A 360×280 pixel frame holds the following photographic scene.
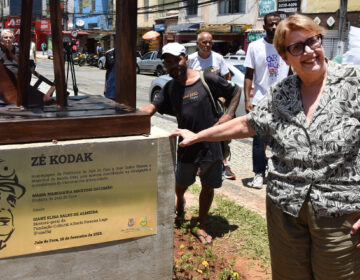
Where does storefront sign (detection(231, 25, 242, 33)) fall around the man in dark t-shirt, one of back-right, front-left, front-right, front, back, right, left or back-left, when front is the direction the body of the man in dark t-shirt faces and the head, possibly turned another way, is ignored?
back

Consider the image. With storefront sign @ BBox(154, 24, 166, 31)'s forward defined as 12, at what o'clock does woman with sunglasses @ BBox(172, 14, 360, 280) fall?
The woman with sunglasses is roughly at 12 o'clock from the storefront sign.

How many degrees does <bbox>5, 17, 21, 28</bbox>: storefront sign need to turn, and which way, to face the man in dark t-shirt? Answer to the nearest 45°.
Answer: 0° — it already faces them

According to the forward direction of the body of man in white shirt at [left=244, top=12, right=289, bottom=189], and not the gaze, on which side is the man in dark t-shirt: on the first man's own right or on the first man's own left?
on the first man's own right

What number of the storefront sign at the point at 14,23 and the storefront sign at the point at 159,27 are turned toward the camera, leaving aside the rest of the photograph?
2

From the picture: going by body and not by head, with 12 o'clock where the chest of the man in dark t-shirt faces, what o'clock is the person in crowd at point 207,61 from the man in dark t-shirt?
The person in crowd is roughly at 6 o'clock from the man in dark t-shirt.

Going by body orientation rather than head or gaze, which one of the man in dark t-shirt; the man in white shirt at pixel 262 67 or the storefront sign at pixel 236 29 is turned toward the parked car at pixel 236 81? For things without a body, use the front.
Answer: the storefront sign

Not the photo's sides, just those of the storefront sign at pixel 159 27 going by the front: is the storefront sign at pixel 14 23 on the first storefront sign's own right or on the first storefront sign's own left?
on the first storefront sign's own right
